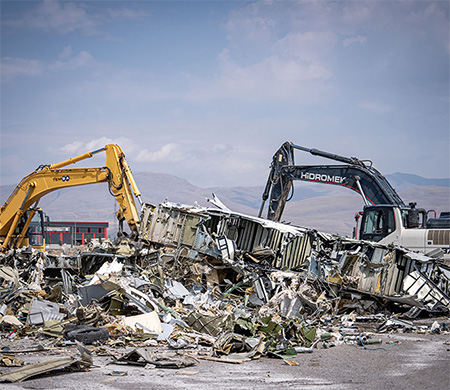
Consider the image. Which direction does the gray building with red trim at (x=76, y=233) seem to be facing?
toward the camera

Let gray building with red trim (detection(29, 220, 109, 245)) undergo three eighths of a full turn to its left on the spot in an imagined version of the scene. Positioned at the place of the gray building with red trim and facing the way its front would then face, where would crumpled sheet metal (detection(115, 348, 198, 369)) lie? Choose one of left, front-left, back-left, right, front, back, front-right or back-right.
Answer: back-right
